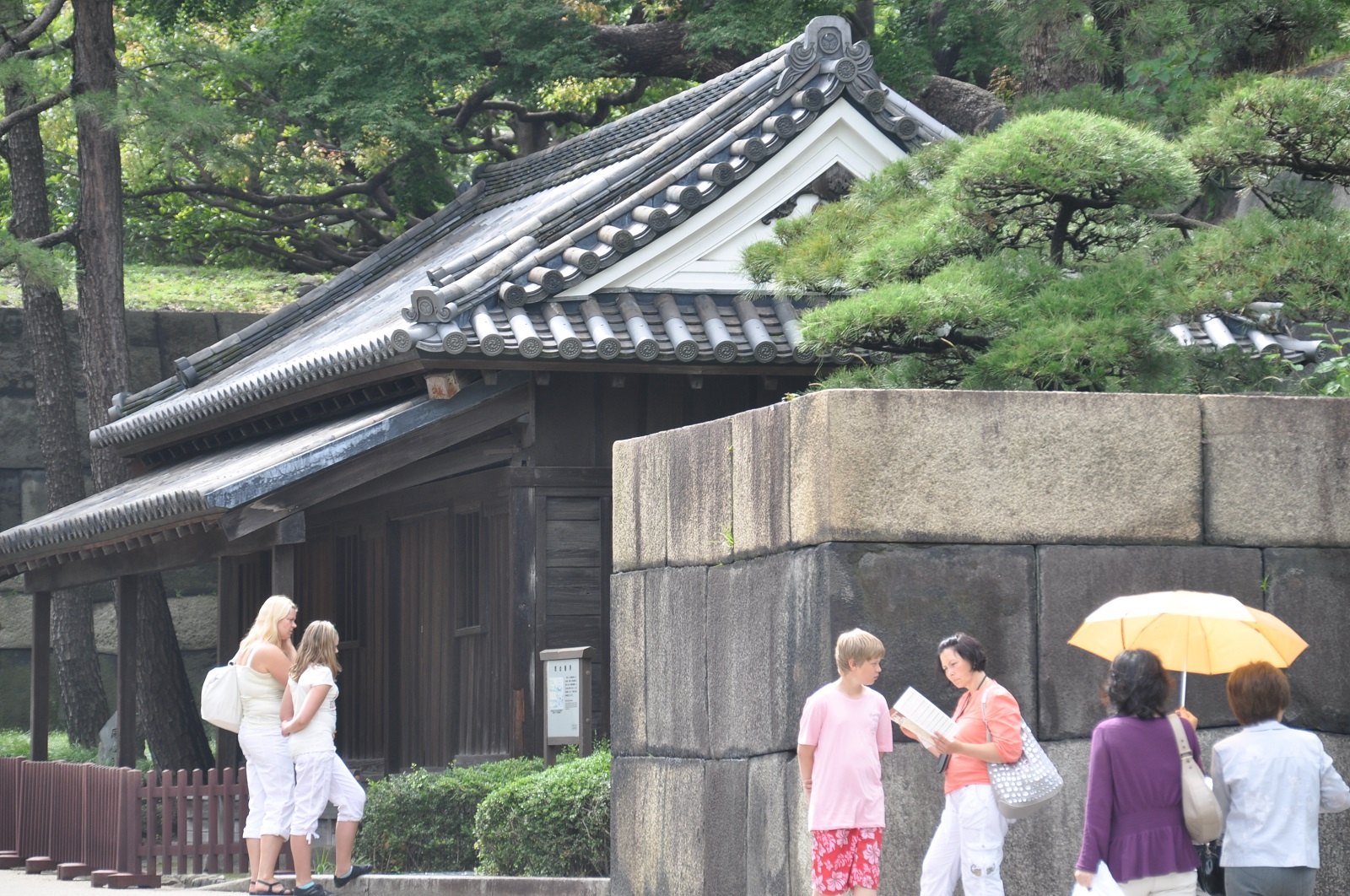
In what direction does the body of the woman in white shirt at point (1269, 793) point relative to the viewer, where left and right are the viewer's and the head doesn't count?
facing away from the viewer

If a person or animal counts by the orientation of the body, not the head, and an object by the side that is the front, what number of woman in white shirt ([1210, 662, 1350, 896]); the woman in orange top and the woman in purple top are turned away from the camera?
2

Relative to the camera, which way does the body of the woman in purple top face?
away from the camera

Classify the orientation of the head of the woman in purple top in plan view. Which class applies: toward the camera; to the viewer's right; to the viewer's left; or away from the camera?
away from the camera

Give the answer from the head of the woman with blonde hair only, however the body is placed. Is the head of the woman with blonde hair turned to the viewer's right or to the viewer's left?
to the viewer's right

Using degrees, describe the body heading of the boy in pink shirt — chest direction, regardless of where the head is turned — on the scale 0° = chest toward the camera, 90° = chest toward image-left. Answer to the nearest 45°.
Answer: approximately 315°

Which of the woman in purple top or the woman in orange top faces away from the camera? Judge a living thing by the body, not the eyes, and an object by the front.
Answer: the woman in purple top

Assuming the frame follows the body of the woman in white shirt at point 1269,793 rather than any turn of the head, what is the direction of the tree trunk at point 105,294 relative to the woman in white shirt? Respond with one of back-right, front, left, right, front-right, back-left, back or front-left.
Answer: front-left

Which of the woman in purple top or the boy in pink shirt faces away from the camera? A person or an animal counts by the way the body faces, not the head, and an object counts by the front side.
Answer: the woman in purple top

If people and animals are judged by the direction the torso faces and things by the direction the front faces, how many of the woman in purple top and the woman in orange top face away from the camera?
1

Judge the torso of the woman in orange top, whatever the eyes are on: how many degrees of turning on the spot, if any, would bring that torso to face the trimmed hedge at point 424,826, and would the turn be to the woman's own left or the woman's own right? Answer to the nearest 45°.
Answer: approximately 90° to the woman's own right

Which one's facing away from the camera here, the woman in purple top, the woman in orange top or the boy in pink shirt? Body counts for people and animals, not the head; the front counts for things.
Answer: the woman in purple top

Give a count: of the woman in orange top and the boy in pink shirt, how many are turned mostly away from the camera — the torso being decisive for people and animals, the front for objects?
0

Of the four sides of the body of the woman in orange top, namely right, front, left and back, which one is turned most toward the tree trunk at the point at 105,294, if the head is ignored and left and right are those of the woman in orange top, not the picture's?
right

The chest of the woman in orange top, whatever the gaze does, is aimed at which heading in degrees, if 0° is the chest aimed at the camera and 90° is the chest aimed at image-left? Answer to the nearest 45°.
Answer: approximately 45°

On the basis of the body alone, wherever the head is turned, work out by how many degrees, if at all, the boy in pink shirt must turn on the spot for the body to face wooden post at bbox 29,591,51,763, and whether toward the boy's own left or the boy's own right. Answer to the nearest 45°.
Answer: approximately 180°
